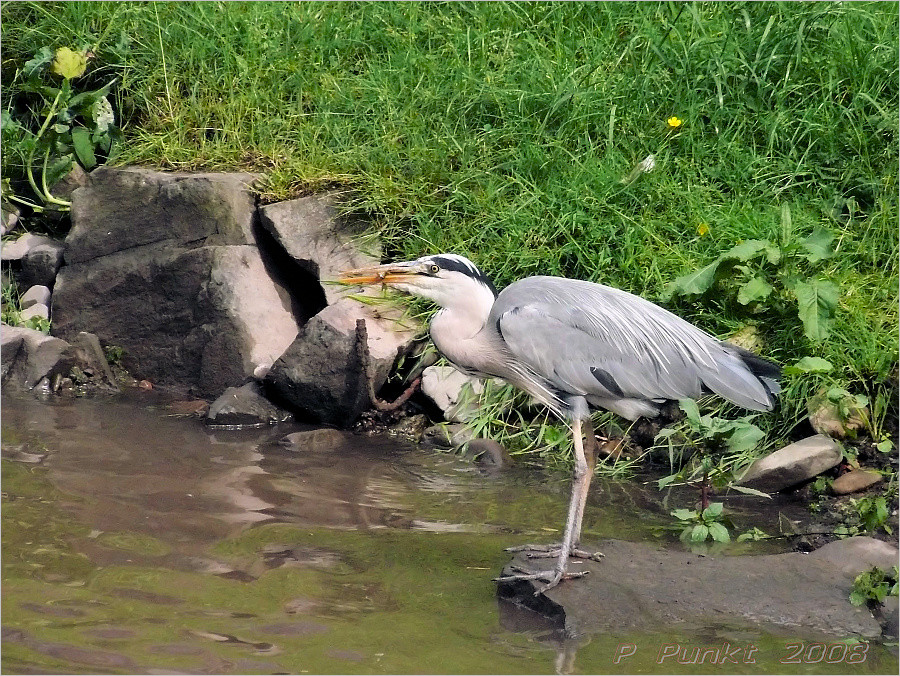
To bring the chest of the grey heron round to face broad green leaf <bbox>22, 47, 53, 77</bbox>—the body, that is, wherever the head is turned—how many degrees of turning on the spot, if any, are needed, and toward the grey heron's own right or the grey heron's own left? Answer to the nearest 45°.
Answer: approximately 45° to the grey heron's own right

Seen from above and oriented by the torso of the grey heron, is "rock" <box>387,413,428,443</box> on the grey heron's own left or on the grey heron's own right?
on the grey heron's own right

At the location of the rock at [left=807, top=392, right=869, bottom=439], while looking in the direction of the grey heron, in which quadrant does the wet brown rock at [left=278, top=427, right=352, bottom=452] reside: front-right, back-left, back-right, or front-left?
front-right

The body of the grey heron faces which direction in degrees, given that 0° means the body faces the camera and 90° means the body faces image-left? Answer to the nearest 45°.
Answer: approximately 90°

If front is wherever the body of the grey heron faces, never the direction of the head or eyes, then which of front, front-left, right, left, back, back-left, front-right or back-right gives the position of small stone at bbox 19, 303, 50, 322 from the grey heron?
front-right

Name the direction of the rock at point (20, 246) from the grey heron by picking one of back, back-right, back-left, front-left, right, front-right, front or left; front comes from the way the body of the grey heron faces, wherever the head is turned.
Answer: front-right

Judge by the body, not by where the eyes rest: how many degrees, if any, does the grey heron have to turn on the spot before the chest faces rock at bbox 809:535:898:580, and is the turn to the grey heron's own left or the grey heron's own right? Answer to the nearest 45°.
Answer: approximately 135° to the grey heron's own left

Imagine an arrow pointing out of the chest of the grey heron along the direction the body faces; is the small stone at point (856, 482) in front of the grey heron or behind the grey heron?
behind
